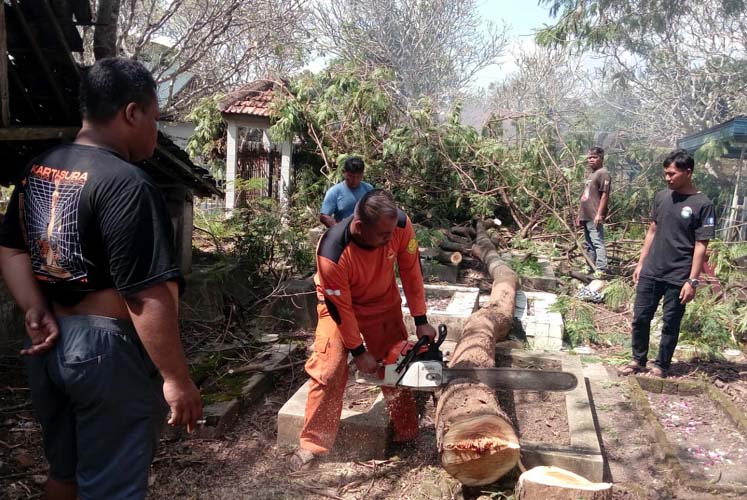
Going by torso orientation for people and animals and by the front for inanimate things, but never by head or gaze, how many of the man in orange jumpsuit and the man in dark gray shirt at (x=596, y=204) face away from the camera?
0

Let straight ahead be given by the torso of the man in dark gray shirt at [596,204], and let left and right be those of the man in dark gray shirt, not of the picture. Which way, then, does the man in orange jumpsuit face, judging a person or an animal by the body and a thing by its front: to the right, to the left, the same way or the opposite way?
to the left

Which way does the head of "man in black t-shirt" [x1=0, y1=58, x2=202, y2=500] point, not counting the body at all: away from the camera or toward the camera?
away from the camera

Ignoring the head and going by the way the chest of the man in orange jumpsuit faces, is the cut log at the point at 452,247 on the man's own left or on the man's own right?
on the man's own left

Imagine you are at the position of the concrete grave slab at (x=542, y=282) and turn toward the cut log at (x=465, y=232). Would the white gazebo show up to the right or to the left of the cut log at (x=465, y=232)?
left

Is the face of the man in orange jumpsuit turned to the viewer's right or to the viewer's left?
to the viewer's right

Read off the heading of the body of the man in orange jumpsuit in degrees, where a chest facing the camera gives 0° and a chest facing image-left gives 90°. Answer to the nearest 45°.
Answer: approximately 315°

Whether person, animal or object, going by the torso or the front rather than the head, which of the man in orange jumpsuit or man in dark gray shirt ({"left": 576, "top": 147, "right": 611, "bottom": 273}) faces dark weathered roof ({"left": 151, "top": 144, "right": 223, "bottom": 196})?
the man in dark gray shirt

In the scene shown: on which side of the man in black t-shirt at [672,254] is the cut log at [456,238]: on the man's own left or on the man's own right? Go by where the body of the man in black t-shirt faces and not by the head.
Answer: on the man's own right

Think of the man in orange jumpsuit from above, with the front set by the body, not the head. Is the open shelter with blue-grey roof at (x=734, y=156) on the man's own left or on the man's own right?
on the man's own left

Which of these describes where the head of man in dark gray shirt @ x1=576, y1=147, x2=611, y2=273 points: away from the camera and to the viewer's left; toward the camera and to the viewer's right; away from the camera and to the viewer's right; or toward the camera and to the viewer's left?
toward the camera and to the viewer's left

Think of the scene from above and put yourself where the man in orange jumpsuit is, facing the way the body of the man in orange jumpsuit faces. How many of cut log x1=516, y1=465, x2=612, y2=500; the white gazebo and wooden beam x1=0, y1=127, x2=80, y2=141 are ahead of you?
1

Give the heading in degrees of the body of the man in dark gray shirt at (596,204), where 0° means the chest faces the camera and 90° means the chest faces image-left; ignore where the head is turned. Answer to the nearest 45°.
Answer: approximately 45°
